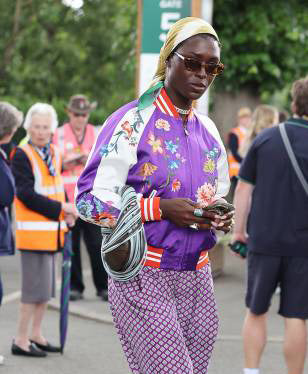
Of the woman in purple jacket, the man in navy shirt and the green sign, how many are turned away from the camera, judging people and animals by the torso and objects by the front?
1

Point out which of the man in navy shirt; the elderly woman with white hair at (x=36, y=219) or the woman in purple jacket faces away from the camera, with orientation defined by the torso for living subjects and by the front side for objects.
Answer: the man in navy shirt

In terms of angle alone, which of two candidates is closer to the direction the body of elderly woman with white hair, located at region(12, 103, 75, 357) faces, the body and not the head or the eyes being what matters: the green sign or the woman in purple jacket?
the woman in purple jacket

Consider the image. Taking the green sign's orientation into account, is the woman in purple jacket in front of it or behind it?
in front

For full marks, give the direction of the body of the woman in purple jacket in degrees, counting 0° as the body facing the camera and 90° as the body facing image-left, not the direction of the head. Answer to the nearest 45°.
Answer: approximately 315°

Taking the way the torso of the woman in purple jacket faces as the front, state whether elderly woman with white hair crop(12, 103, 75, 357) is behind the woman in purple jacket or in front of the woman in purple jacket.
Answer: behind

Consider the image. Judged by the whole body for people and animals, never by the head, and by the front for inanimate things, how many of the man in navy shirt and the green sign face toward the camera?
1

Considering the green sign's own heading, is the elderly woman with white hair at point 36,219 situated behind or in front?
in front

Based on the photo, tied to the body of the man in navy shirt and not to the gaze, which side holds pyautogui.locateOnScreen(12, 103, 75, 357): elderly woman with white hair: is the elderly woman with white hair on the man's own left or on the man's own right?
on the man's own left

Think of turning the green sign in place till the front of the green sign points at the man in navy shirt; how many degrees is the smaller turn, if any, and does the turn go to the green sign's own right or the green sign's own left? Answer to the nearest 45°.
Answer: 0° — it already faces them

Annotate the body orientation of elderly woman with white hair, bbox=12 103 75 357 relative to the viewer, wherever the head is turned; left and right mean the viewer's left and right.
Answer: facing the viewer and to the right of the viewer
